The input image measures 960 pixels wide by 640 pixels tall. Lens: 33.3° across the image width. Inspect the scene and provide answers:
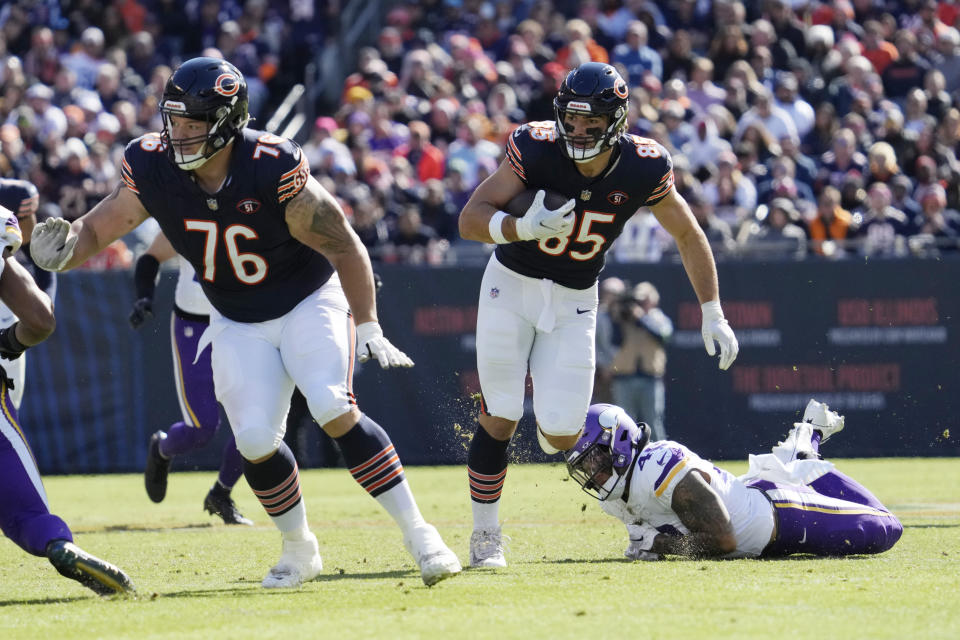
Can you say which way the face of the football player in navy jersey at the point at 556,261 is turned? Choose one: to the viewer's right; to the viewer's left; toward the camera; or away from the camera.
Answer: toward the camera

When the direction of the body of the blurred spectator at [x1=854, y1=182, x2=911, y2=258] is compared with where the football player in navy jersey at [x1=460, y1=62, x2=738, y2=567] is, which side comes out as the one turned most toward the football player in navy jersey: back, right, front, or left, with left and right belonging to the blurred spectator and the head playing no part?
front

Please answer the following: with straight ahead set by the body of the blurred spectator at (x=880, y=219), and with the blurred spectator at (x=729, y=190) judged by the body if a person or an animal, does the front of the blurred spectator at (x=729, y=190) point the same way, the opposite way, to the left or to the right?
the same way

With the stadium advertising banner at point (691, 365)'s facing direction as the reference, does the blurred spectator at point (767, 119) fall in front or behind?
behind

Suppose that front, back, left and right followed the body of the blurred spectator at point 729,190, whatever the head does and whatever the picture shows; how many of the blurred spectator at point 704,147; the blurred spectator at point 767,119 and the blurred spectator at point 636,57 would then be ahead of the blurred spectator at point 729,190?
0

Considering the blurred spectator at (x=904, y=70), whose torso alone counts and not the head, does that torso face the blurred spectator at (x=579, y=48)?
no

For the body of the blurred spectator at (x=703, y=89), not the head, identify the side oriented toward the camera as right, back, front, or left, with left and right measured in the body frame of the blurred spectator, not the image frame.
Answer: front

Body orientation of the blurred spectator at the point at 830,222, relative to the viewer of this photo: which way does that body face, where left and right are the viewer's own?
facing the viewer

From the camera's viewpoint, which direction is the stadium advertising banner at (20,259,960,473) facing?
toward the camera

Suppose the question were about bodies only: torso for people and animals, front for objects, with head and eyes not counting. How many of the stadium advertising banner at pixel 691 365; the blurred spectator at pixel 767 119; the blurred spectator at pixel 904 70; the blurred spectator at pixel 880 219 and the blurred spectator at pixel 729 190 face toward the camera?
5

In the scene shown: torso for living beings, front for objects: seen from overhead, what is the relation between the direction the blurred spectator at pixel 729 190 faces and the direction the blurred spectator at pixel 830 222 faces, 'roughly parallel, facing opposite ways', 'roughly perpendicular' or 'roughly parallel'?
roughly parallel

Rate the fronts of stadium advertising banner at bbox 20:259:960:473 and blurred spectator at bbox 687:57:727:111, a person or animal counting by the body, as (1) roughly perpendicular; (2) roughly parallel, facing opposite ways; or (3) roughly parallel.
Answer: roughly parallel

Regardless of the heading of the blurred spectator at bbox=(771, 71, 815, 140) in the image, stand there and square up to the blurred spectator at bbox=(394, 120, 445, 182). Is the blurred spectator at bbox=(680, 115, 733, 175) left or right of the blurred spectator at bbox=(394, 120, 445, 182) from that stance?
left

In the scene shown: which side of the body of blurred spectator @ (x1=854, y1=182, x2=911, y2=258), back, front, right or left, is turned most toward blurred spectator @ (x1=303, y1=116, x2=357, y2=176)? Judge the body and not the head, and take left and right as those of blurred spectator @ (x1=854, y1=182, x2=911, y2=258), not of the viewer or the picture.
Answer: right

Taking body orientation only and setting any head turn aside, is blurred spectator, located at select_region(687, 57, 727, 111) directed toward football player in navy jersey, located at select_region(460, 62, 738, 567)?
yes

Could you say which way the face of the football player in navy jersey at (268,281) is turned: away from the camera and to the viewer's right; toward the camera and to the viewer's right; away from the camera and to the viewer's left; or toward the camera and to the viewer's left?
toward the camera and to the viewer's left

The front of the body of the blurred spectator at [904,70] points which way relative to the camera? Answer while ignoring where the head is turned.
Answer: toward the camera

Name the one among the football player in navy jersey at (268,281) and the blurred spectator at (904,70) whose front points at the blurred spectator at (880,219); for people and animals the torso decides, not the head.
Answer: the blurred spectator at (904,70)
